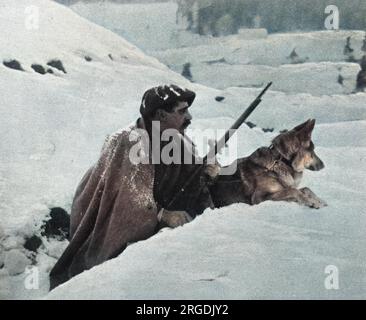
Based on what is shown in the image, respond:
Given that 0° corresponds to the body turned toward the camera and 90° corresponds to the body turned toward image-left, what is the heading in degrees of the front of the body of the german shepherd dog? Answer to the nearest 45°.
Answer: approximately 270°
